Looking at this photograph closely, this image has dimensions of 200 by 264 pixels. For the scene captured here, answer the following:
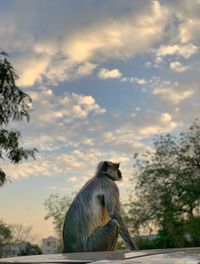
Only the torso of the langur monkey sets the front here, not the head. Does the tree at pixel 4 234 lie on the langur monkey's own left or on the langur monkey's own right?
on the langur monkey's own left
